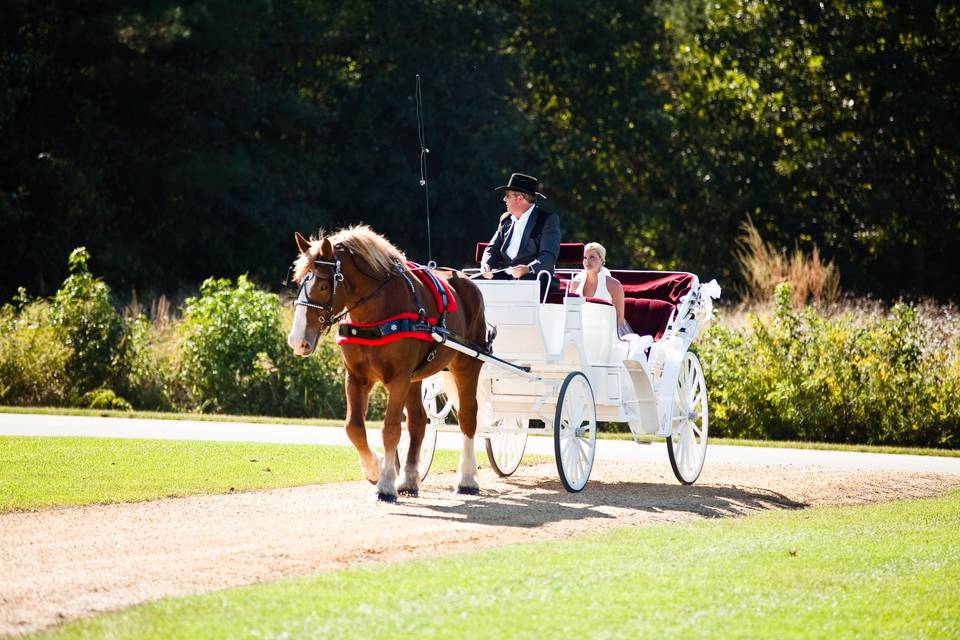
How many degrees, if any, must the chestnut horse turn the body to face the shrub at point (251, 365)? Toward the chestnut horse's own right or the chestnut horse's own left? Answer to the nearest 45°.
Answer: approximately 135° to the chestnut horse's own right

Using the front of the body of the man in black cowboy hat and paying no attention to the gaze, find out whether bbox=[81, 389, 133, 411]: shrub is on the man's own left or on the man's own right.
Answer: on the man's own right

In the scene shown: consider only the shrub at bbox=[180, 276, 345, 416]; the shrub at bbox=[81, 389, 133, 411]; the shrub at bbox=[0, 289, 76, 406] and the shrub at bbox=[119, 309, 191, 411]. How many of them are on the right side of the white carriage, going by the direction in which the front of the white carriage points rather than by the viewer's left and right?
4

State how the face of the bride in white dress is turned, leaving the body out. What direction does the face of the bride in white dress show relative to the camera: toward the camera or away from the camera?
toward the camera

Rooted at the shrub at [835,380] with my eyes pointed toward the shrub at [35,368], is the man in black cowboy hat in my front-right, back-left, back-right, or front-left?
front-left

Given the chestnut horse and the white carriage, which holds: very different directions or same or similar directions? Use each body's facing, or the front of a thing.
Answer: same or similar directions

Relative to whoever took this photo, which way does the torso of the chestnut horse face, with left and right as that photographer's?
facing the viewer and to the left of the viewer

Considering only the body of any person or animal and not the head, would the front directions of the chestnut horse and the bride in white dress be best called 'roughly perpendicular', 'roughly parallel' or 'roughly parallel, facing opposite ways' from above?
roughly parallel

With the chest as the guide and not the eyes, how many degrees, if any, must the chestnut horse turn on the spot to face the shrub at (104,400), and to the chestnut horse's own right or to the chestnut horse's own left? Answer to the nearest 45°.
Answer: approximately 90° to the chestnut horse's own right

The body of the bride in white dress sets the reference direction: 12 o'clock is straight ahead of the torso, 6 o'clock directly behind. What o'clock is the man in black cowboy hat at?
The man in black cowboy hat is roughly at 1 o'clock from the bride in white dress.

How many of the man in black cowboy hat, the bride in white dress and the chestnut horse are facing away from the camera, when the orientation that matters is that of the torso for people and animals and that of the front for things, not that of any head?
0

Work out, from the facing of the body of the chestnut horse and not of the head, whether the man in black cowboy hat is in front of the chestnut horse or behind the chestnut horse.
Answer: behind

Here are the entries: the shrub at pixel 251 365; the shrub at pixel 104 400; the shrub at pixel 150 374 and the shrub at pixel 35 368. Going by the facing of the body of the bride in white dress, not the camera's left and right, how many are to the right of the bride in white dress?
4
